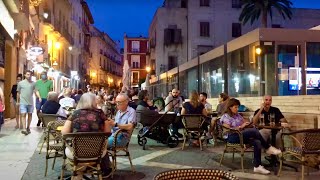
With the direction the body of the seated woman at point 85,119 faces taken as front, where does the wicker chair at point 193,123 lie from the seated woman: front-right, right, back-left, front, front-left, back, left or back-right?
front-right

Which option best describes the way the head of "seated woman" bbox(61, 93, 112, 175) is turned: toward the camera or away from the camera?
away from the camera

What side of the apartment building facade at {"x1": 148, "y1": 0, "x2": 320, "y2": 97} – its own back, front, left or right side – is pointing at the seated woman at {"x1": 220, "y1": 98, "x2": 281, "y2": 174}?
front

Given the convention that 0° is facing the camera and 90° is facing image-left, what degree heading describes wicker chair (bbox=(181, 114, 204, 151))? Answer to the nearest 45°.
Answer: approximately 180°

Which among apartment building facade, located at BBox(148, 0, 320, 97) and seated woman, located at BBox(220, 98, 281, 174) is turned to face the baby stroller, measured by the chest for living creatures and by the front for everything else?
the apartment building facade

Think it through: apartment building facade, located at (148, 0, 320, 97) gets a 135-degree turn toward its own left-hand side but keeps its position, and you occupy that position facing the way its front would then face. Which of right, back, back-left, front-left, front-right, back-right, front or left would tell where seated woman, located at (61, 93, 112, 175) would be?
back-right

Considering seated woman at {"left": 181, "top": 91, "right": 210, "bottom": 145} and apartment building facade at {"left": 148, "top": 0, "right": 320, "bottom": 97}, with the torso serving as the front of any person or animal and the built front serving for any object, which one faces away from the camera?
the seated woman

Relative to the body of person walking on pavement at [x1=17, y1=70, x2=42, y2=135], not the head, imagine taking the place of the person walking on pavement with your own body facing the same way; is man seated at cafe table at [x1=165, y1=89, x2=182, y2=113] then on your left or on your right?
on your left

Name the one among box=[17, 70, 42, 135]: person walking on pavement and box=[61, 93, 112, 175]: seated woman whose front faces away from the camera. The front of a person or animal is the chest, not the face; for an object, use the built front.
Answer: the seated woman
